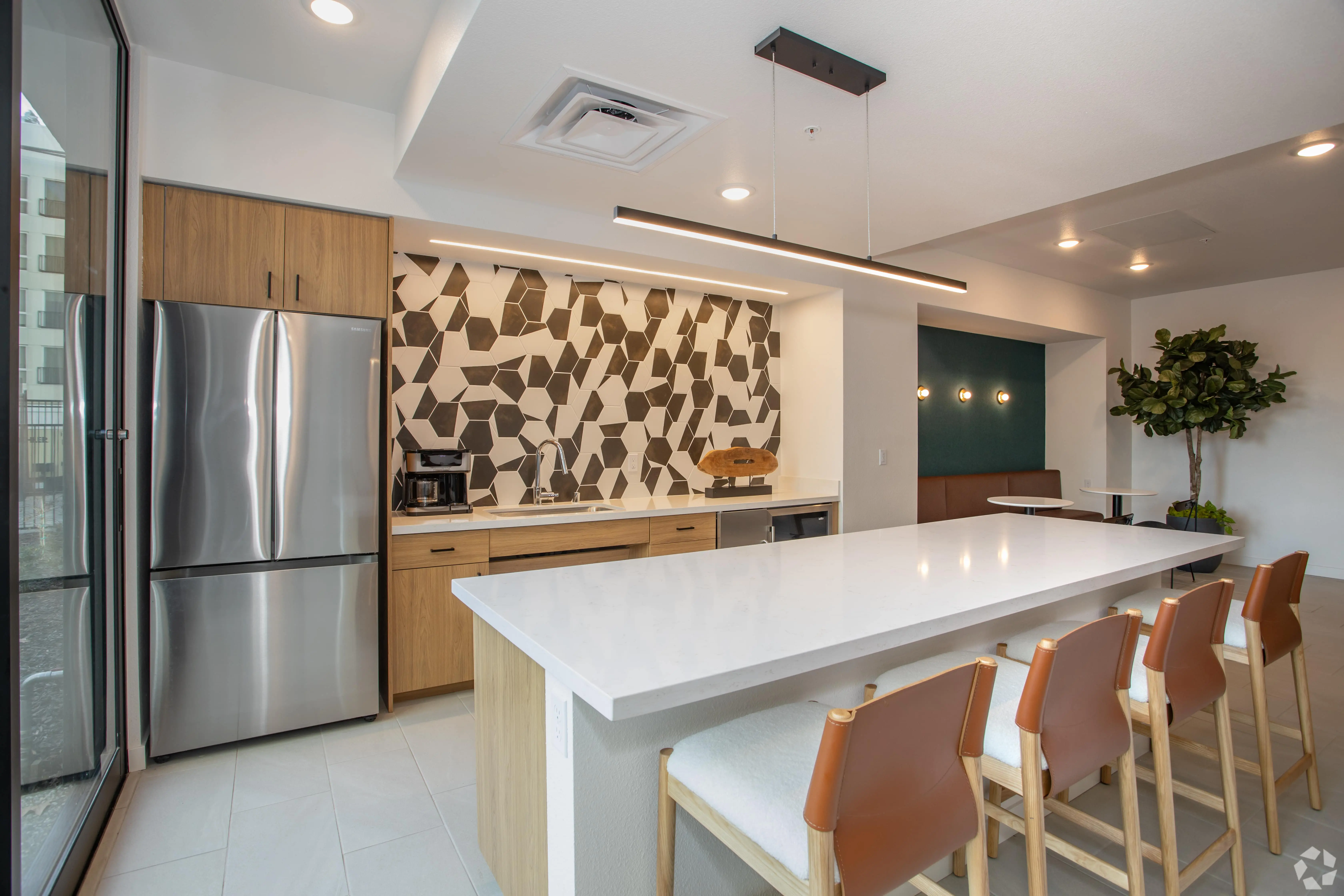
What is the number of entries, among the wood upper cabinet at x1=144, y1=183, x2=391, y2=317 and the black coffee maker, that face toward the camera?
2

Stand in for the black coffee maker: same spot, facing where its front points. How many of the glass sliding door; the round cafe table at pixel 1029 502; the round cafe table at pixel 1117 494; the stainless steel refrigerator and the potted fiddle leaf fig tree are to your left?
3

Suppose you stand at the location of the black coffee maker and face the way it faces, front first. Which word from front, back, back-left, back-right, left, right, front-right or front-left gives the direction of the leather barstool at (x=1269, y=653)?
front-left

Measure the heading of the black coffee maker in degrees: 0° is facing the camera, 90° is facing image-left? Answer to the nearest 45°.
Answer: approximately 0°

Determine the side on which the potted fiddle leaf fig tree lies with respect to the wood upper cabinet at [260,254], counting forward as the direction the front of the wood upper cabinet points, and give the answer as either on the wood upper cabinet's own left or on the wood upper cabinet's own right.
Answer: on the wood upper cabinet's own left

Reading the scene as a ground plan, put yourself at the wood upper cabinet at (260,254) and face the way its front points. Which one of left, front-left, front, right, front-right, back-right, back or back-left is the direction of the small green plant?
left

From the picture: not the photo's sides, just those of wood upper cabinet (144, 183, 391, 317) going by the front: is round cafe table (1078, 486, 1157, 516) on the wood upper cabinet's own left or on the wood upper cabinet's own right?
on the wood upper cabinet's own left
